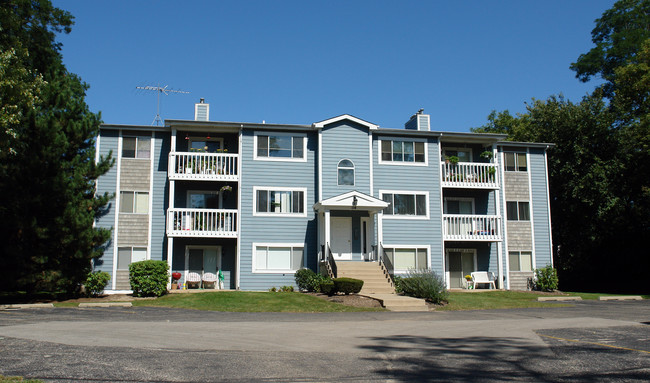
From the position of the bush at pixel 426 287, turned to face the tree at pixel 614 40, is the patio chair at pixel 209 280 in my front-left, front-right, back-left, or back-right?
back-left

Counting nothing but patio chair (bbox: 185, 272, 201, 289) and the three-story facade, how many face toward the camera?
2

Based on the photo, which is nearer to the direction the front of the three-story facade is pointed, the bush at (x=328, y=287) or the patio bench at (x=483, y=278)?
the bush

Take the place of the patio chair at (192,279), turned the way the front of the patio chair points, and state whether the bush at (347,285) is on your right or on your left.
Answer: on your left

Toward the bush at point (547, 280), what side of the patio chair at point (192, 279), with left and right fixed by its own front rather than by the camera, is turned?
left

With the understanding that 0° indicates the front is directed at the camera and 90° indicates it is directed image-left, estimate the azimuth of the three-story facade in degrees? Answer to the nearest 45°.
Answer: approximately 0°

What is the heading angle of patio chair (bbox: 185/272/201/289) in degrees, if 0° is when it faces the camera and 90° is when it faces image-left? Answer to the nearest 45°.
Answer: approximately 0°

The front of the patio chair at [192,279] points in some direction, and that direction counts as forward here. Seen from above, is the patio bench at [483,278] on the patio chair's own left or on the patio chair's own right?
on the patio chair's own left

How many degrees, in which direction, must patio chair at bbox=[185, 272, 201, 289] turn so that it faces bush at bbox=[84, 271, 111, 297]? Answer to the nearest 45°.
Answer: approximately 90° to its right

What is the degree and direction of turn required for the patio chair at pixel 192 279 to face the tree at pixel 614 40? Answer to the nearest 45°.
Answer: approximately 90° to its left

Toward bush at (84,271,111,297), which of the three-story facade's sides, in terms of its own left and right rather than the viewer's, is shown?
right

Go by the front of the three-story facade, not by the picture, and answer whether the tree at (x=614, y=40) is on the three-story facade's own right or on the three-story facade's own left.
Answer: on the three-story facade's own left
